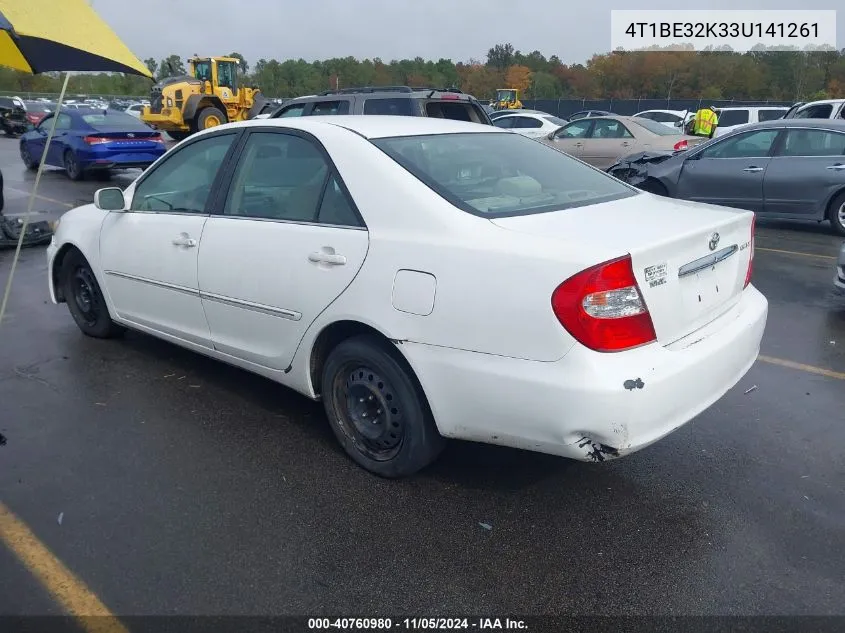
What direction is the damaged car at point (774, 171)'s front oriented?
to the viewer's left

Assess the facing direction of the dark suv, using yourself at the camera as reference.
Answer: facing away from the viewer and to the left of the viewer

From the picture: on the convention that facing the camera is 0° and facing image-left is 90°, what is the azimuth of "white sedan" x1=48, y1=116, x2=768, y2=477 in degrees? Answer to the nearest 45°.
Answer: approximately 135°

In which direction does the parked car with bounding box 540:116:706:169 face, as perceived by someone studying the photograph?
facing away from the viewer and to the left of the viewer

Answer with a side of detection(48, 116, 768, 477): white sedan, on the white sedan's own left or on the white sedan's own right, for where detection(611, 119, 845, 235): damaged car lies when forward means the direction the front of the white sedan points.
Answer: on the white sedan's own right

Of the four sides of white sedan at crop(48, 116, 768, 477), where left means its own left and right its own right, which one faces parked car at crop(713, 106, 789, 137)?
right

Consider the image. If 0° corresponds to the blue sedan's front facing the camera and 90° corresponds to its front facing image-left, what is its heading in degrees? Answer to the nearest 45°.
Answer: approximately 135°

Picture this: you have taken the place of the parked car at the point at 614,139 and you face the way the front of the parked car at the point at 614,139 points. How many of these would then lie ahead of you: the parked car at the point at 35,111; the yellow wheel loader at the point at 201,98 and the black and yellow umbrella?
2

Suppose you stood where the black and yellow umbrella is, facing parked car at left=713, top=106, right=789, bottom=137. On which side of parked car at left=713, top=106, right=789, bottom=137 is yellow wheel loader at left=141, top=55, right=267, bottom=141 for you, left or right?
left
